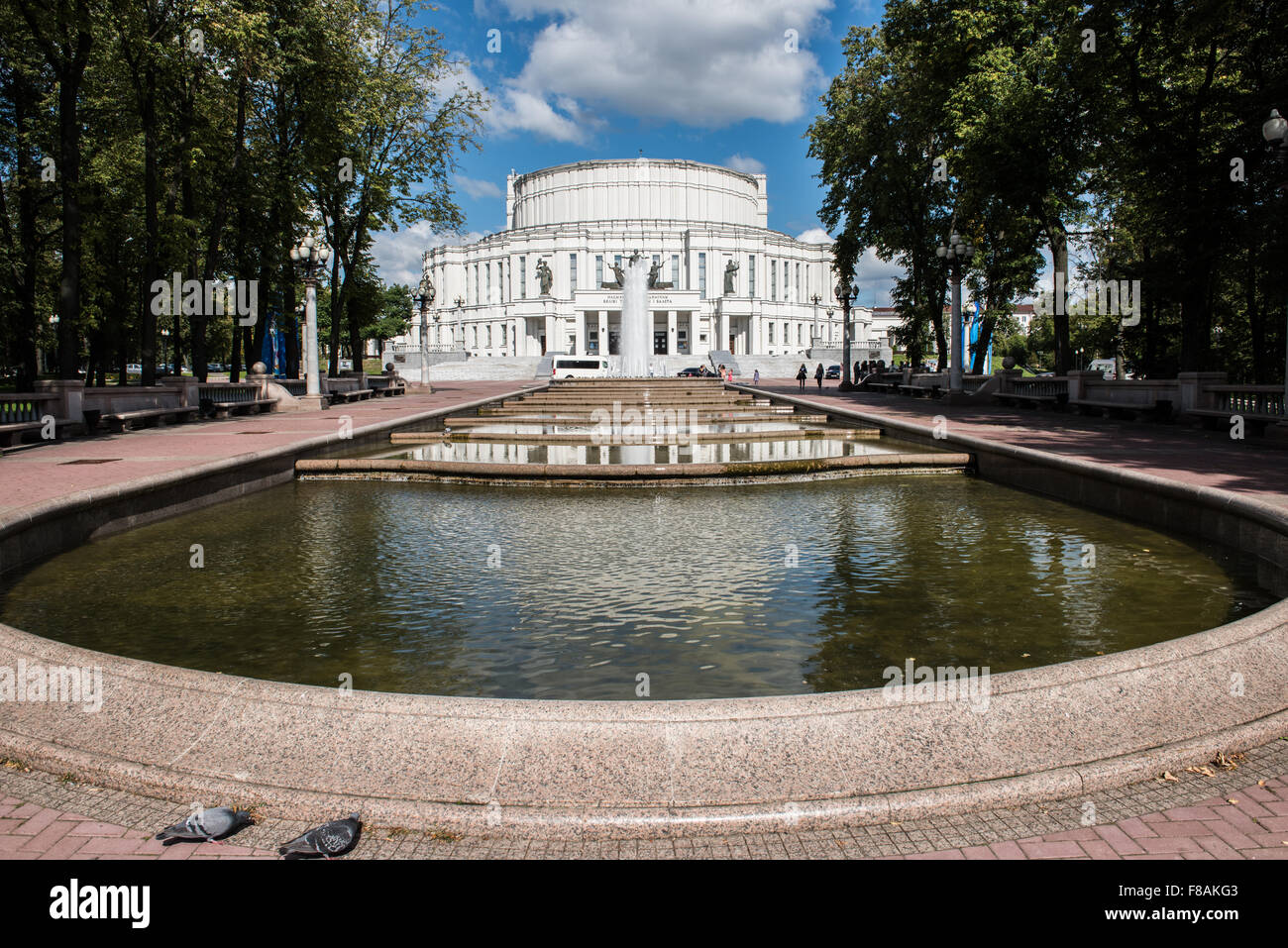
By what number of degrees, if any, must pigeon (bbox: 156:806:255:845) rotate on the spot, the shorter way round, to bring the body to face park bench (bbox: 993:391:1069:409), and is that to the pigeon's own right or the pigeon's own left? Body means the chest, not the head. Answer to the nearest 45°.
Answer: approximately 45° to the pigeon's own left

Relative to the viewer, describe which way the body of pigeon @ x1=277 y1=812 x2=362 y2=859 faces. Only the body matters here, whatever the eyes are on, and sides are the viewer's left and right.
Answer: facing to the right of the viewer

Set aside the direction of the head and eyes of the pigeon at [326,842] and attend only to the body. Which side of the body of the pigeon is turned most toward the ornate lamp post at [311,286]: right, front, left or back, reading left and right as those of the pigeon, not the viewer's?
left

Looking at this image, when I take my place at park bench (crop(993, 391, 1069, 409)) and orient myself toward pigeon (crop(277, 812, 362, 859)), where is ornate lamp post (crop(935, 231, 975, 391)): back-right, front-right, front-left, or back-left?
back-right

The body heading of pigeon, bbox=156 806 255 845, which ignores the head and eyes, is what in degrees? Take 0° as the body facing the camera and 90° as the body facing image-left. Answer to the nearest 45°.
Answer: approximately 270°

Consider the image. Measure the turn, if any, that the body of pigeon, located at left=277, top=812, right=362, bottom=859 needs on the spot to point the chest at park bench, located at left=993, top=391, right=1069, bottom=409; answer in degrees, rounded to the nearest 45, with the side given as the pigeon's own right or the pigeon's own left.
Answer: approximately 45° to the pigeon's own left

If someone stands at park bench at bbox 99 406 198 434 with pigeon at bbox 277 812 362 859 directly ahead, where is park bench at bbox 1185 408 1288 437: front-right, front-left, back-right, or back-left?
front-left

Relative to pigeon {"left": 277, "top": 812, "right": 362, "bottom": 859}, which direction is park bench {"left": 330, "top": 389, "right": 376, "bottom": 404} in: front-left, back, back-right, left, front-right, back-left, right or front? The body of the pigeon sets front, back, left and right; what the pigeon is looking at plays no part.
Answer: left
